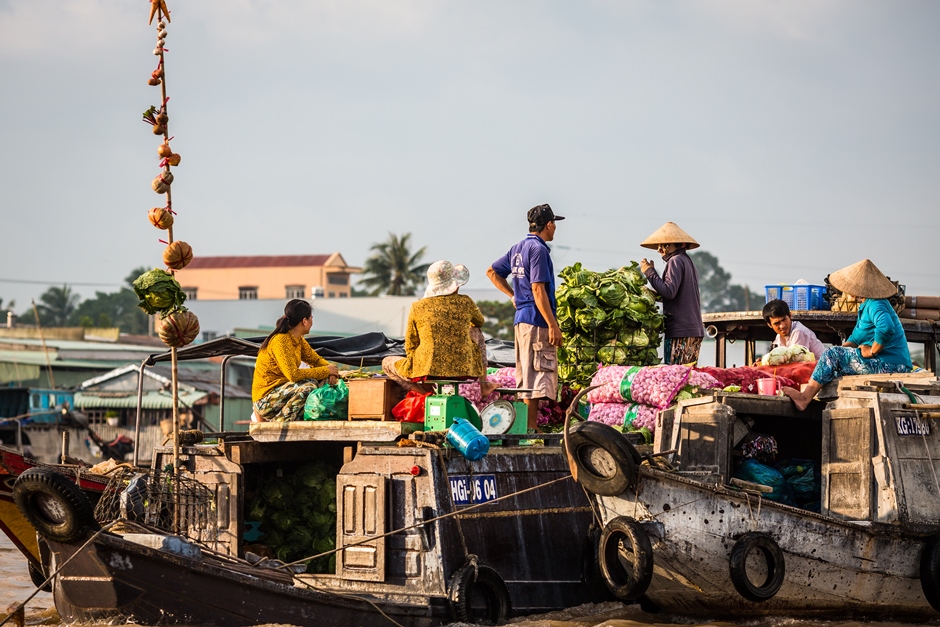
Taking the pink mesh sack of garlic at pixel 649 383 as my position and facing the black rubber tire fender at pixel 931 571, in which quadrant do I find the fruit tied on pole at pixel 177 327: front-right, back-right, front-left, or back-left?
back-right

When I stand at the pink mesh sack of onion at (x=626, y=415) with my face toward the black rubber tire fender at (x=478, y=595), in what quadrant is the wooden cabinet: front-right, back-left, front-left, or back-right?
front-right

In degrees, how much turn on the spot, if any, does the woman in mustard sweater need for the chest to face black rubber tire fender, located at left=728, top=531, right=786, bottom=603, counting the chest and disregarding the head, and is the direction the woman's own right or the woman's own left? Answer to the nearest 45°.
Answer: approximately 45° to the woman's own right

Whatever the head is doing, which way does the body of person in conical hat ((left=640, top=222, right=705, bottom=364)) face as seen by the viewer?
to the viewer's left

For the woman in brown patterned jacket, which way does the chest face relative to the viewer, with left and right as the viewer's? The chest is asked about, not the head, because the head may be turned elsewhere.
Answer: facing away from the viewer

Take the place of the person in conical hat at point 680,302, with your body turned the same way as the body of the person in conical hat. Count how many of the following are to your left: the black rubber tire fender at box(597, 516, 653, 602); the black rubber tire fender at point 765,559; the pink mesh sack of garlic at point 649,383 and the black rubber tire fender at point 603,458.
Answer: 4

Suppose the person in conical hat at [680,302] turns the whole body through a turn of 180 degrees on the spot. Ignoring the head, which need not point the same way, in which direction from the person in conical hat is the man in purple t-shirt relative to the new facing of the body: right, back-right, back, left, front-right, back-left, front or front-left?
back-right

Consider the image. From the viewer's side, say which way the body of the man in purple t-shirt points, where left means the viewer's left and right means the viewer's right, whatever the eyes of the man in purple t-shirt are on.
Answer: facing away from the viewer and to the right of the viewer

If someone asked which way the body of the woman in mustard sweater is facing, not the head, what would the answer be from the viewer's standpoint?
to the viewer's right

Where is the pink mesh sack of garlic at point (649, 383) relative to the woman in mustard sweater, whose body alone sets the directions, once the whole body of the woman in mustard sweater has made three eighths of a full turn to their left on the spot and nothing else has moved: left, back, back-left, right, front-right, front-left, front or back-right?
back-right

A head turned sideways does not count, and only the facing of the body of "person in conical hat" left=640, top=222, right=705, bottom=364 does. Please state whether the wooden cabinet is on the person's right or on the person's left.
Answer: on the person's left

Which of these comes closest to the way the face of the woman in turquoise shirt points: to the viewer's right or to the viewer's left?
to the viewer's left

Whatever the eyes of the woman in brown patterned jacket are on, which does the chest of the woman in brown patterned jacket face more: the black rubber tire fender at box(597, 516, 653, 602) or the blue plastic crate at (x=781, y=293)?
the blue plastic crate

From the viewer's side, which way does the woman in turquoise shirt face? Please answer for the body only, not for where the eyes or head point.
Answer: to the viewer's left

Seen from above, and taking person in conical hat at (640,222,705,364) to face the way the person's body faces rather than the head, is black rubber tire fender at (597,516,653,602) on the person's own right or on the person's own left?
on the person's own left
